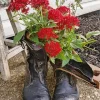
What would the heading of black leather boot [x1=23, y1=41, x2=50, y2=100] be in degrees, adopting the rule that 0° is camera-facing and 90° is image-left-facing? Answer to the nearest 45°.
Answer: approximately 0°

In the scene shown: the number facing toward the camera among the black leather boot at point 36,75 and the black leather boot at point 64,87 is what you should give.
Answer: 2
